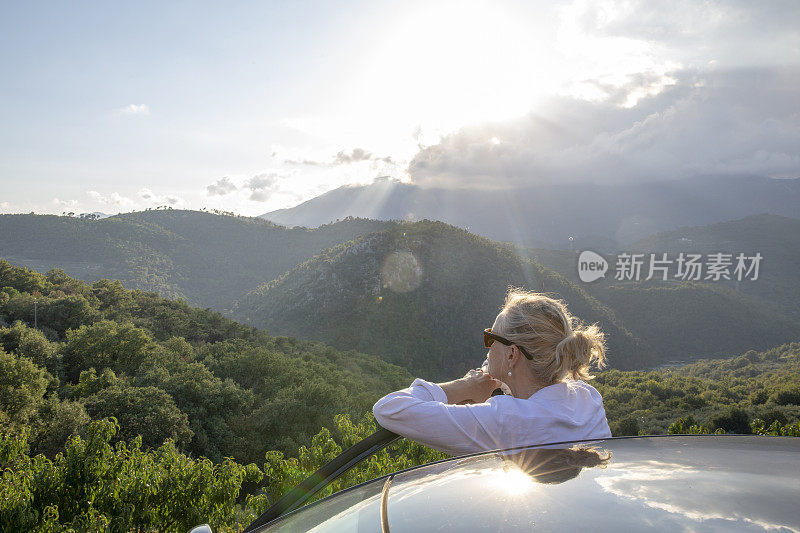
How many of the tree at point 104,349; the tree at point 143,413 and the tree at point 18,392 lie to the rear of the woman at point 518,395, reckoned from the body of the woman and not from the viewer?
0

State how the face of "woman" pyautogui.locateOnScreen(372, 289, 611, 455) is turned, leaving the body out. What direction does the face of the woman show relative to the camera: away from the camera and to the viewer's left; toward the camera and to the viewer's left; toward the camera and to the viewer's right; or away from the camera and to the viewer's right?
away from the camera and to the viewer's left

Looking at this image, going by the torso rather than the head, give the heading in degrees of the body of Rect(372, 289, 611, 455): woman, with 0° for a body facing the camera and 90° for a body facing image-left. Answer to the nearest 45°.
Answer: approximately 135°

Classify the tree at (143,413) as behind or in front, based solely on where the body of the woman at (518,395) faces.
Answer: in front

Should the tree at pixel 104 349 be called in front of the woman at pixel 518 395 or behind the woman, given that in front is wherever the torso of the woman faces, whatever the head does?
in front

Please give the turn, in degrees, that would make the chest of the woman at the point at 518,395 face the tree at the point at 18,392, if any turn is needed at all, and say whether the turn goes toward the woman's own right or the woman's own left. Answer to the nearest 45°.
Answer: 0° — they already face it
